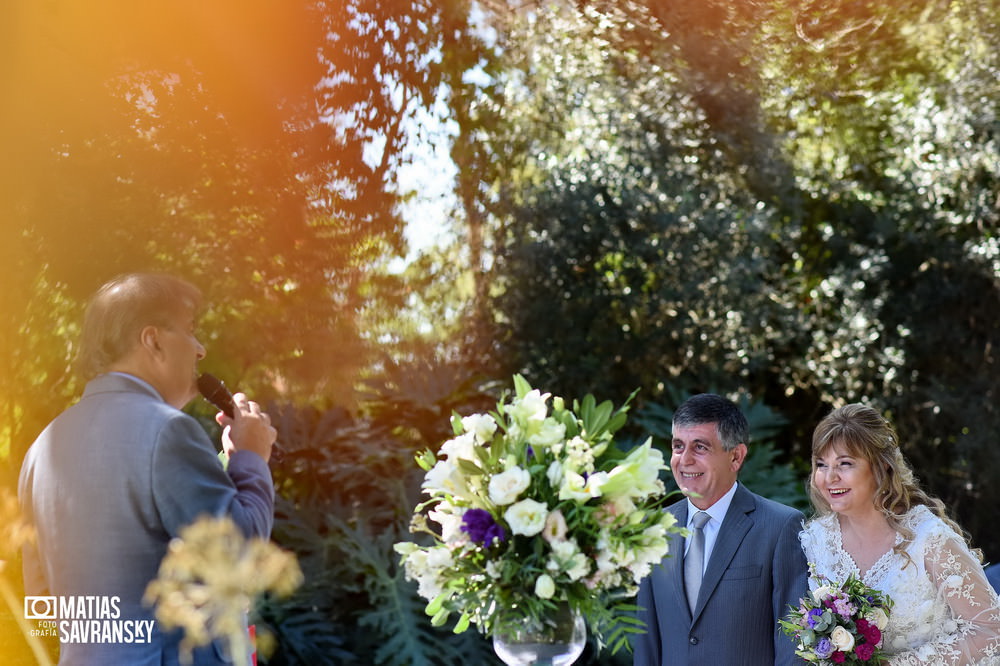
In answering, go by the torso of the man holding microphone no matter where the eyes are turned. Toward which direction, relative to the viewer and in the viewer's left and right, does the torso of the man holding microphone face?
facing away from the viewer and to the right of the viewer

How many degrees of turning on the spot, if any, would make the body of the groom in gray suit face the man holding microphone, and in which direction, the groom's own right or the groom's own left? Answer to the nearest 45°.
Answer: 0° — they already face them

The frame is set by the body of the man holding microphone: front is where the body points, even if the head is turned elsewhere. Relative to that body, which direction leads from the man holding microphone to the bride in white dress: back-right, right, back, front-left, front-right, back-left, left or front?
front-right

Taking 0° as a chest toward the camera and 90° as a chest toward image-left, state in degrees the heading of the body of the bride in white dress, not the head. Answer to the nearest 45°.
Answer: approximately 45°

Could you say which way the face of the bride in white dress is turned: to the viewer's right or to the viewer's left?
to the viewer's left

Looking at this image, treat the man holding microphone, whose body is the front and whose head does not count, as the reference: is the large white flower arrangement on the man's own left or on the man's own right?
on the man's own right

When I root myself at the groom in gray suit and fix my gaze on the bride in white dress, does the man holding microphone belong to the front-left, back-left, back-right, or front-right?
back-right
